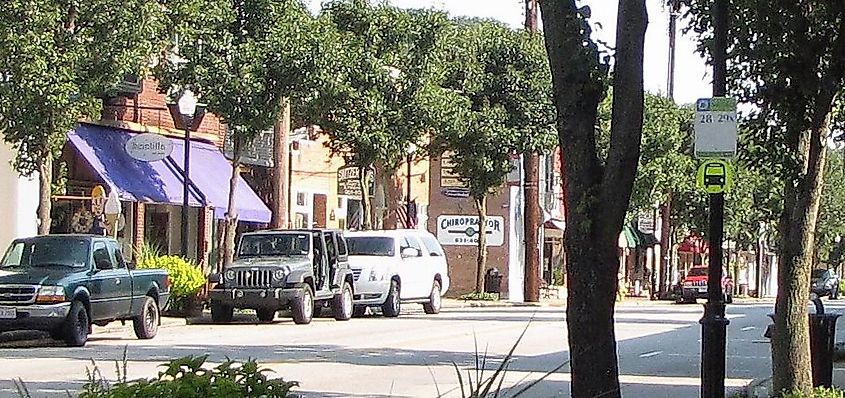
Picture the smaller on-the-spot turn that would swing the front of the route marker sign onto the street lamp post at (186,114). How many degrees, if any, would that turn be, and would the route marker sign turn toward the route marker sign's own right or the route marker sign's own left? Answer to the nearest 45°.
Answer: approximately 135° to the route marker sign's own right

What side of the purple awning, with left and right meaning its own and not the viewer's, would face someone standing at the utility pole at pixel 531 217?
left

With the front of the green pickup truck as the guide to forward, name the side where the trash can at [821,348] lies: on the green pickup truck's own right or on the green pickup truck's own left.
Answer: on the green pickup truck's own left

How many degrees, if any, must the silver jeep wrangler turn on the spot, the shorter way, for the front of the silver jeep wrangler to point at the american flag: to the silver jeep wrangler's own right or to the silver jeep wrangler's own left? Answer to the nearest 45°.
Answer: approximately 135° to the silver jeep wrangler's own right

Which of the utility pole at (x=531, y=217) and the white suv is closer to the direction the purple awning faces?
the white suv

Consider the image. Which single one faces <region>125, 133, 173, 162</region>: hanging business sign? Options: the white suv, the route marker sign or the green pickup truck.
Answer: the white suv

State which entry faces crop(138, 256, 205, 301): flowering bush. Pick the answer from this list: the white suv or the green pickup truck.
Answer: the white suv

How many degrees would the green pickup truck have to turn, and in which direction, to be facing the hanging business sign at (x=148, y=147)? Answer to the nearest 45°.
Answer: approximately 135° to its right

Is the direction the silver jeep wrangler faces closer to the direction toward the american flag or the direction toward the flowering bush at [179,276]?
the flowering bush

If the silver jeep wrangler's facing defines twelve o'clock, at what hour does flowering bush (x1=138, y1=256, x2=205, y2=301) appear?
The flowering bush is roughly at 2 o'clock from the silver jeep wrangler.

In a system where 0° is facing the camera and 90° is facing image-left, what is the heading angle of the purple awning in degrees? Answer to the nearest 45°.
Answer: approximately 315°

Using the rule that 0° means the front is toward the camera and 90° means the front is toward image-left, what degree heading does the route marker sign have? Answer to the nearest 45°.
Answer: approximately 0°

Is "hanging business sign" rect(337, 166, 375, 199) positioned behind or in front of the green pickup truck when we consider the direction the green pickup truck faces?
behind
